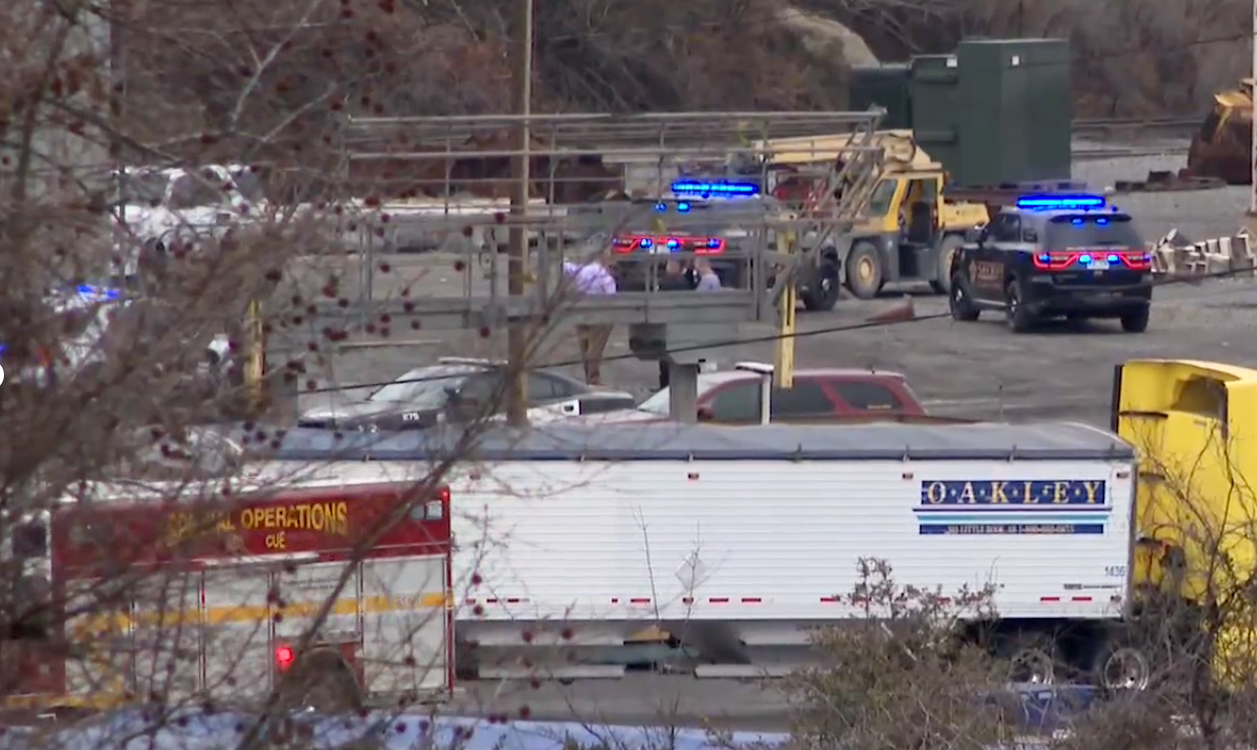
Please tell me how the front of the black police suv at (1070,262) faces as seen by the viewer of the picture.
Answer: facing away from the viewer and to the left of the viewer

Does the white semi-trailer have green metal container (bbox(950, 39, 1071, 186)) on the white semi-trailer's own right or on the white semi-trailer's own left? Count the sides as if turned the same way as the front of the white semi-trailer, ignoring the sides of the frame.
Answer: on the white semi-trailer's own left

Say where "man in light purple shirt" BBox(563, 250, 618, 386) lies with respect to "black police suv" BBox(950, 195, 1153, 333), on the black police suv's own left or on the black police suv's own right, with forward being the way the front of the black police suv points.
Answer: on the black police suv's own left

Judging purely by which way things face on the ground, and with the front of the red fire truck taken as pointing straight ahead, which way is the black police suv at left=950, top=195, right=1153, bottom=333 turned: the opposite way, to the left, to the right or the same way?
to the right

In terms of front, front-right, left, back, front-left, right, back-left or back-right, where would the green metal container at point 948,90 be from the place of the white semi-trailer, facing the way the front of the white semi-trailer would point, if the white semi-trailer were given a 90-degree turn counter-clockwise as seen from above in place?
front

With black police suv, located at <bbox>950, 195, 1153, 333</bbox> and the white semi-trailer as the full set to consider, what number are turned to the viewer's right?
1

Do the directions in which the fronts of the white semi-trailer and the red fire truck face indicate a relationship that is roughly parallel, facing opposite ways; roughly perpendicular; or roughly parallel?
roughly parallel, facing opposite ways

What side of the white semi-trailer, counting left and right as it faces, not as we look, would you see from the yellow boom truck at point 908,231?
left

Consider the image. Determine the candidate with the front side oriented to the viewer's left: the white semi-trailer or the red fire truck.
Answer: the red fire truck

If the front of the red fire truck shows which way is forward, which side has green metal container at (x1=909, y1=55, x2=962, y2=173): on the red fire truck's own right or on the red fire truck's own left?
on the red fire truck's own right

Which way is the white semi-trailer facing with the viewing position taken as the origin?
facing to the right of the viewer

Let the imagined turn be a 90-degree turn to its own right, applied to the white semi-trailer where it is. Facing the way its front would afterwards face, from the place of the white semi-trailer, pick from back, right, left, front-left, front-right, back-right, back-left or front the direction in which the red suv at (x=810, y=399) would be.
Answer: back

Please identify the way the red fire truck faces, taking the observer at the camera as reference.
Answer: facing to the left of the viewer
